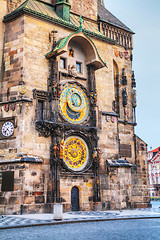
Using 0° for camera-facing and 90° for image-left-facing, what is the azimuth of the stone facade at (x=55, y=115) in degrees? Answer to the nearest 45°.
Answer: approximately 315°
